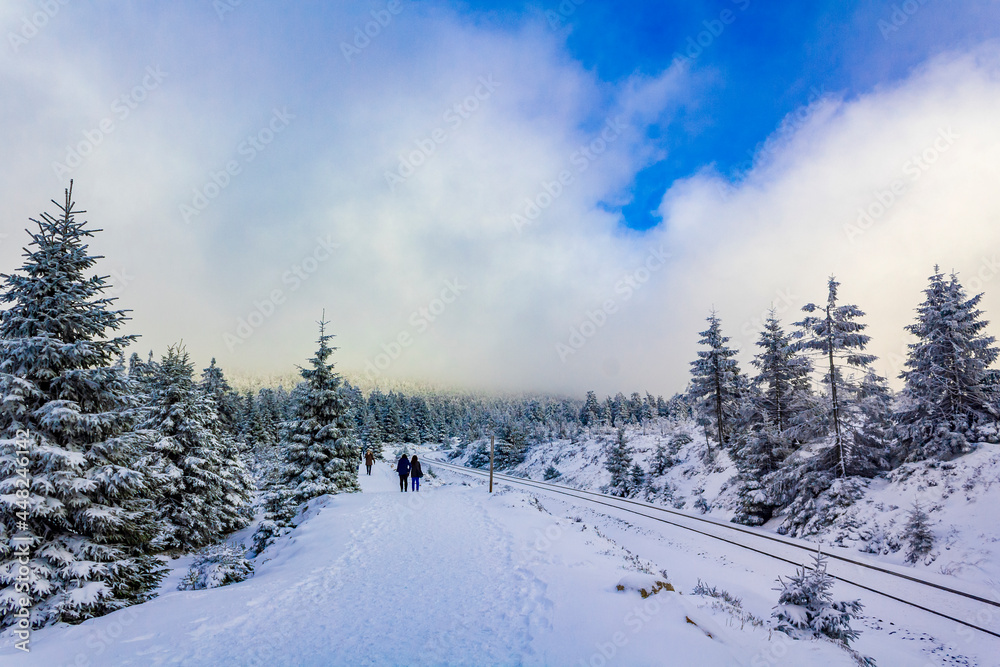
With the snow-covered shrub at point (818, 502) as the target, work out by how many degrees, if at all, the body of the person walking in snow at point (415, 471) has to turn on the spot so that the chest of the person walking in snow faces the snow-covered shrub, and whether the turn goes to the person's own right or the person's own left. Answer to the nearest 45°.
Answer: approximately 90° to the person's own right

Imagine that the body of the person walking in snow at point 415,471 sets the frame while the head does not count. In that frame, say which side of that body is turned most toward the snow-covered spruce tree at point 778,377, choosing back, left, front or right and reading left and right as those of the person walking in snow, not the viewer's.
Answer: right

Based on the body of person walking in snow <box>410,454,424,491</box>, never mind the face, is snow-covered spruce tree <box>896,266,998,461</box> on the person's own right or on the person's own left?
on the person's own right

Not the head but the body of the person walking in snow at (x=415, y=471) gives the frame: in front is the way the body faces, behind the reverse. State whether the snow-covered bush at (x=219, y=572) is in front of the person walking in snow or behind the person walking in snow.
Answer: behind

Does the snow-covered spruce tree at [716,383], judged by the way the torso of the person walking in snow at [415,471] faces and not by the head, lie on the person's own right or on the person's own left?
on the person's own right

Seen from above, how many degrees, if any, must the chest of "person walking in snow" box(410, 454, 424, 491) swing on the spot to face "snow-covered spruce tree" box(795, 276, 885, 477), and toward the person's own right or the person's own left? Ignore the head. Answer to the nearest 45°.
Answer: approximately 90° to the person's own right

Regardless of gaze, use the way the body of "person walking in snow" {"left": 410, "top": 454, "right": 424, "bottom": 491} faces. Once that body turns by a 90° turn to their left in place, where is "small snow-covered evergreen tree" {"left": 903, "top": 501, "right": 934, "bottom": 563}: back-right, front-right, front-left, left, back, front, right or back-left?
back-left

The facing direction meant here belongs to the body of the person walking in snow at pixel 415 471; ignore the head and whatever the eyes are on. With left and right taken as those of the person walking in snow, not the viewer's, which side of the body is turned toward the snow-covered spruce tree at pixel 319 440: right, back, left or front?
left

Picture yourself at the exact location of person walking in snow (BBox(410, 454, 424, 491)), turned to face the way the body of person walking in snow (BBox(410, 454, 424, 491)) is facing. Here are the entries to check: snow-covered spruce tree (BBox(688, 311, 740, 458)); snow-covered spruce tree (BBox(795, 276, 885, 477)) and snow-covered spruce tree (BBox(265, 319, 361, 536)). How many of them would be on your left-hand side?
1

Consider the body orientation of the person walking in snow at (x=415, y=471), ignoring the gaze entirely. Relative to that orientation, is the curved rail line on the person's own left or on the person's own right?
on the person's own right

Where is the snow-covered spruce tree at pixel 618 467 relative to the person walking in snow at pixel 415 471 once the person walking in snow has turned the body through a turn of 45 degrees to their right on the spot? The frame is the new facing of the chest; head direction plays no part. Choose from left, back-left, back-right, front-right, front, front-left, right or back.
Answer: front

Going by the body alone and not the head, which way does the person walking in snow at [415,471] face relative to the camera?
away from the camera
